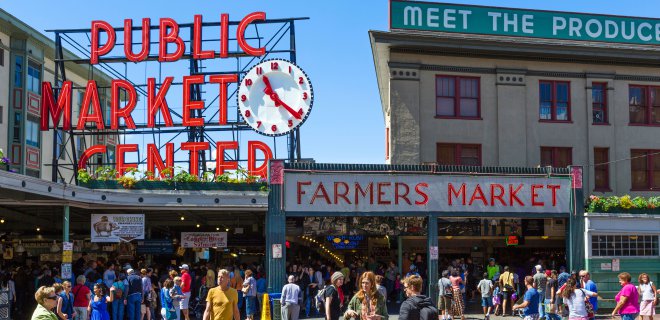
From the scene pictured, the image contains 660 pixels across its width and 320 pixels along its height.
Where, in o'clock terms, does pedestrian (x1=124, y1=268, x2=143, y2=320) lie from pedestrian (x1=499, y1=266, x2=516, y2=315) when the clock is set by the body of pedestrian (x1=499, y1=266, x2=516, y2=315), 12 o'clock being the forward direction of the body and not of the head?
pedestrian (x1=124, y1=268, x2=143, y2=320) is roughly at 8 o'clock from pedestrian (x1=499, y1=266, x2=516, y2=315).

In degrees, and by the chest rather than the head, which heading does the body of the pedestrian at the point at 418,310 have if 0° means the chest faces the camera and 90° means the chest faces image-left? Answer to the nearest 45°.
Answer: approximately 135°

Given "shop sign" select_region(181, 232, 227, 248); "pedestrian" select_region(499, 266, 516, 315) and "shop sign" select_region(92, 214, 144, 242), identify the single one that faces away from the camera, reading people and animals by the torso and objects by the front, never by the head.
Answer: the pedestrian

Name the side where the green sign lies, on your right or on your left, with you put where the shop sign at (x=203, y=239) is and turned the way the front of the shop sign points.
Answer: on your left

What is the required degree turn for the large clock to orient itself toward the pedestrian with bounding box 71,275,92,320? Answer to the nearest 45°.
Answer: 0° — it already faces them

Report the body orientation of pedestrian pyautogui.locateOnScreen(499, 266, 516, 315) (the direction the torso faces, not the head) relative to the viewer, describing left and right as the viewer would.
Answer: facing away from the viewer

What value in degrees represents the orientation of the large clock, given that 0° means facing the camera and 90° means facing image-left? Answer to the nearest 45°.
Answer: approximately 0°
